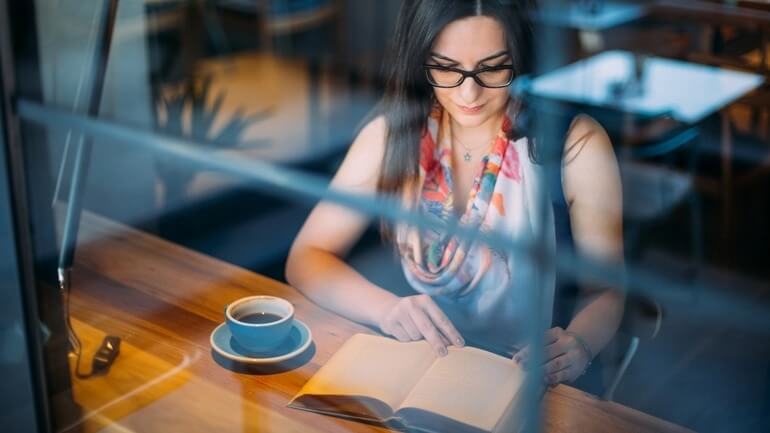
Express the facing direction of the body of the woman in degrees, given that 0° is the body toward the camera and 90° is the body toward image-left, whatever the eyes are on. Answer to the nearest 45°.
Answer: approximately 0°

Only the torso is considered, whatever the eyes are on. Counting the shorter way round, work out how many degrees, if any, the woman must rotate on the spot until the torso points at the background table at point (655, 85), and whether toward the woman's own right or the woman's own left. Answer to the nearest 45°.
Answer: approximately 180°
